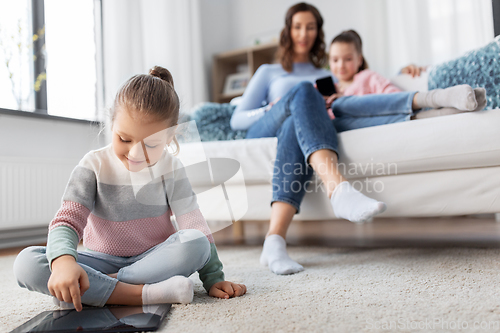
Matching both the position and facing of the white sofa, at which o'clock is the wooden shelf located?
The wooden shelf is roughly at 5 o'clock from the white sofa.

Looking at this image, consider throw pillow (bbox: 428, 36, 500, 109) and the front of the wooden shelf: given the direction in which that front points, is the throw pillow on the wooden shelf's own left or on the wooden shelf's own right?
on the wooden shelf's own left

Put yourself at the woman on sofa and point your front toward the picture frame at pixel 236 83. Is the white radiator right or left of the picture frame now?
left

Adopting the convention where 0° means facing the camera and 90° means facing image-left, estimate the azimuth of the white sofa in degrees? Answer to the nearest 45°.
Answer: approximately 0°

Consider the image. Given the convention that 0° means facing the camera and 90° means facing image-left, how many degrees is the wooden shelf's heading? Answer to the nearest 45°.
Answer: approximately 45°
